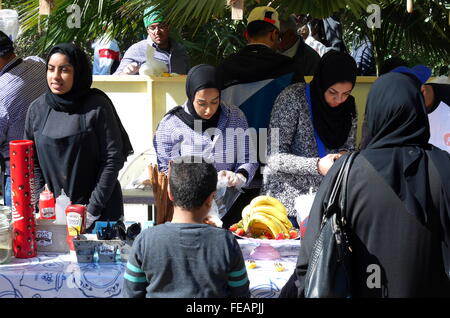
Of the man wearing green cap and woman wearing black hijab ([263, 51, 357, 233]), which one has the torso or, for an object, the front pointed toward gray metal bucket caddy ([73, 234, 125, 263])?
the man wearing green cap

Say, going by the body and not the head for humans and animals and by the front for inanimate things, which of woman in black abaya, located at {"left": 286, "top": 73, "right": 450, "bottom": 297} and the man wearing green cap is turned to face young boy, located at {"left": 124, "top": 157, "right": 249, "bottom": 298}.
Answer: the man wearing green cap

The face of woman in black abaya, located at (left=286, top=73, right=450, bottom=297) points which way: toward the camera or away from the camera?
away from the camera

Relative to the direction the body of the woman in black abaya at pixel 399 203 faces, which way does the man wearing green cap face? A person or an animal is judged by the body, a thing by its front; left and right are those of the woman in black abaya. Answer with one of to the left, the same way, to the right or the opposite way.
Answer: the opposite way

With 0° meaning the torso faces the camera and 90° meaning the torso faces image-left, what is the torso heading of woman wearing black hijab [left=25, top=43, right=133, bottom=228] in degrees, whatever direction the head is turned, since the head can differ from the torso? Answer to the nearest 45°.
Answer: approximately 45°

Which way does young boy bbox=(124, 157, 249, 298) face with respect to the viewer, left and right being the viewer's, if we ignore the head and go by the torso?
facing away from the viewer

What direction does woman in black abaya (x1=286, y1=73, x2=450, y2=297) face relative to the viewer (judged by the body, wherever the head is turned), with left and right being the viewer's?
facing away from the viewer
